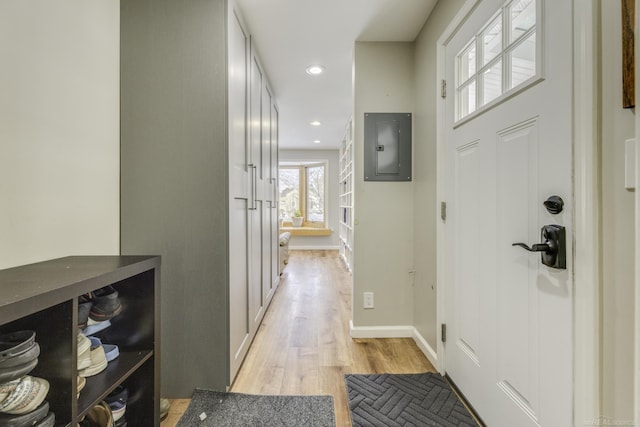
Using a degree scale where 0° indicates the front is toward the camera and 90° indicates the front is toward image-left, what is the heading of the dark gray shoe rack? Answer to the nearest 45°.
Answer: approximately 315°

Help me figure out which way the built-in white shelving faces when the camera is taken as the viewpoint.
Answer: facing to the left of the viewer

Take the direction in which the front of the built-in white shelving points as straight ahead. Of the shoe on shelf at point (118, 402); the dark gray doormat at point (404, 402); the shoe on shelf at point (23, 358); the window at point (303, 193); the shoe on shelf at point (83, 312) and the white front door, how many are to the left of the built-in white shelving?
5

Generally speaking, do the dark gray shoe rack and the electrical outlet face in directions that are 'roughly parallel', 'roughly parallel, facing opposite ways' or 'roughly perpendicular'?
roughly perpendicular

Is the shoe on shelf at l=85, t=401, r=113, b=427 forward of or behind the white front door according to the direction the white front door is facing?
forward

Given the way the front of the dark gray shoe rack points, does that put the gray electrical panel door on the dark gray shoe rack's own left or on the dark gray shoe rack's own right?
on the dark gray shoe rack's own left

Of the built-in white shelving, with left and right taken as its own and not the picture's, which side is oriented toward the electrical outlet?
left

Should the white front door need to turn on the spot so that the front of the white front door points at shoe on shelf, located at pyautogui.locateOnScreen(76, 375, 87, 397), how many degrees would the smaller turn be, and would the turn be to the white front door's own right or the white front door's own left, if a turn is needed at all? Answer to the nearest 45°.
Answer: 0° — it already faces it
